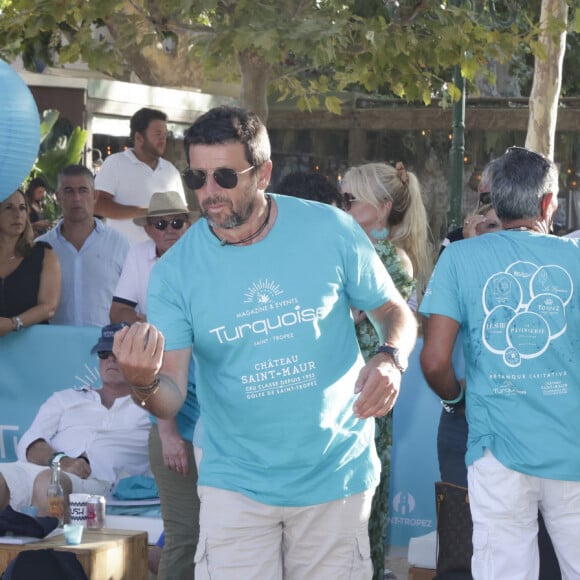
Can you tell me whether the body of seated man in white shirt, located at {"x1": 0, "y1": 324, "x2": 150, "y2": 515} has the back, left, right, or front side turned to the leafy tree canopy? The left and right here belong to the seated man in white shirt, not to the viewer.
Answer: back

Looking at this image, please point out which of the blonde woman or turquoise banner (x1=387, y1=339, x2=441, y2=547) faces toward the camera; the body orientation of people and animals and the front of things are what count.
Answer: the turquoise banner

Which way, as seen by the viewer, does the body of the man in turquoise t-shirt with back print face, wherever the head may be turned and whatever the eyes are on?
away from the camera

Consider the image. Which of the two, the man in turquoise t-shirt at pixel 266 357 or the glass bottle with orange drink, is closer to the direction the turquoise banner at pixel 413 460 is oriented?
the man in turquoise t-shirt

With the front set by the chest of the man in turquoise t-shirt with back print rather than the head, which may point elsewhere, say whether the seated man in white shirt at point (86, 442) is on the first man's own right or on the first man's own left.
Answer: on the first man's own left

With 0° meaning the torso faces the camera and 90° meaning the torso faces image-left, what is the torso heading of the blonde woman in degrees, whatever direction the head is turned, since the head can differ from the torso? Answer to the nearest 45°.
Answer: approximately 90°

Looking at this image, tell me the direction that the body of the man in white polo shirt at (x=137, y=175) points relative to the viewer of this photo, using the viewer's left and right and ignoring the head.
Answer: facing the viewer and to the right of the viewer

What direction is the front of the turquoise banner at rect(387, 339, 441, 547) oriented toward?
toward the camera

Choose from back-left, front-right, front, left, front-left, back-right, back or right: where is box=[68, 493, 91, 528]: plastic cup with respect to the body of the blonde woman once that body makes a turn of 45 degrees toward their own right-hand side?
front-left

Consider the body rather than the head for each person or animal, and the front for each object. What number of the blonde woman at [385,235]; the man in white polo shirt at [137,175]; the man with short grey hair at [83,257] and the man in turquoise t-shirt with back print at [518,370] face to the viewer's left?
1

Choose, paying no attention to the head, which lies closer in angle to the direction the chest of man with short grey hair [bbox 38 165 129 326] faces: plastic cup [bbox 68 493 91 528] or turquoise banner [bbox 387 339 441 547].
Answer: the plastic cup

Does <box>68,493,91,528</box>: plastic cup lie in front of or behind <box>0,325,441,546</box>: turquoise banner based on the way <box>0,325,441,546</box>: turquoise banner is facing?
in front

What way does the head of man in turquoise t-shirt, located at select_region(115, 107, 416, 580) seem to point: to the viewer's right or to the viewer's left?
to the viewer's left
